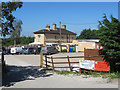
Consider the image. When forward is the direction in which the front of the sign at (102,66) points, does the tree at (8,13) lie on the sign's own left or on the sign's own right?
on the sign's own right

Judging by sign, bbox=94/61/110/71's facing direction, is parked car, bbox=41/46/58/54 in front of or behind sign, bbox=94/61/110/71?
behind

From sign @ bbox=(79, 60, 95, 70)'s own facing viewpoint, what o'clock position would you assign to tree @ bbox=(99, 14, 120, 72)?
The tree is roughly at 10 o'clock from the sign.

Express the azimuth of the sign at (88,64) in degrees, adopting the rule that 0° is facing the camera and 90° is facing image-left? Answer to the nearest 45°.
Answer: approximately 0°
